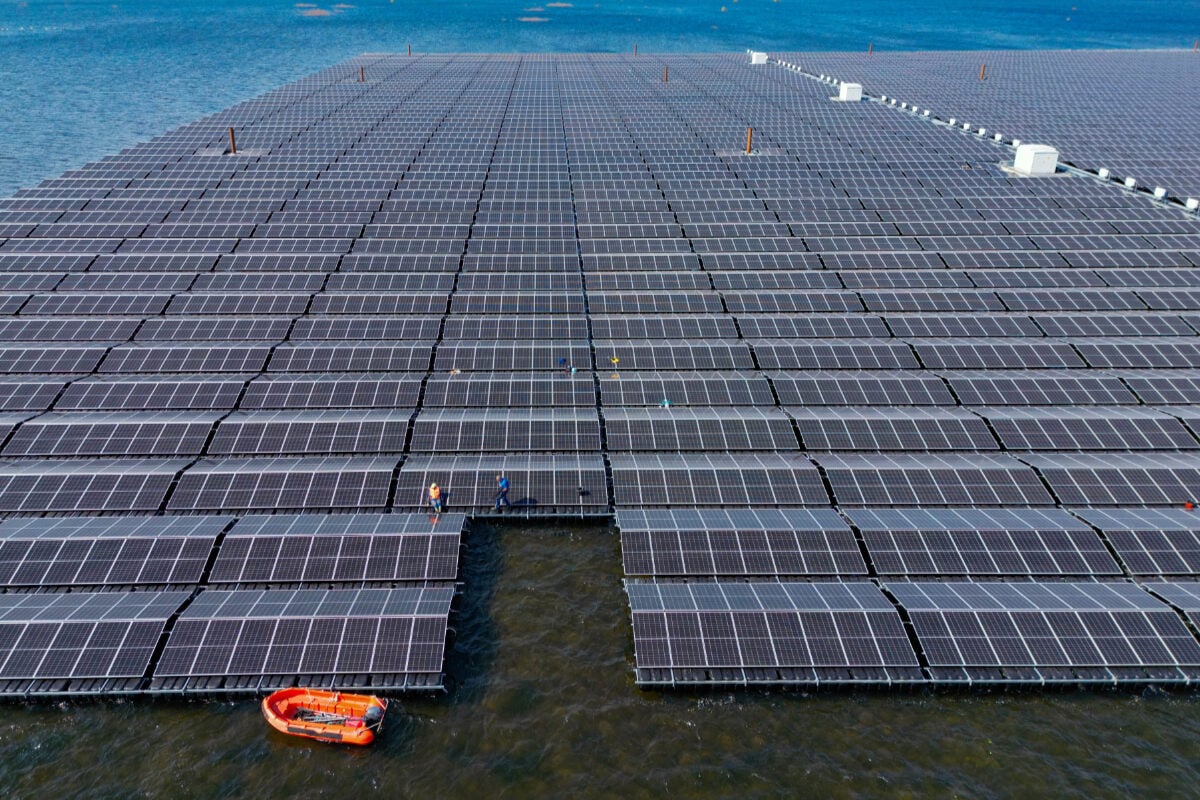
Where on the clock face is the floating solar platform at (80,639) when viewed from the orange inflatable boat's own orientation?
The floating solar platform is roughly at 1 o'clock from the orange inflatable boat.

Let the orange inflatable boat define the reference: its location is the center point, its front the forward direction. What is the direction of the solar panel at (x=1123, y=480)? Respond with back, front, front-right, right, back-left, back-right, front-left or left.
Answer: back

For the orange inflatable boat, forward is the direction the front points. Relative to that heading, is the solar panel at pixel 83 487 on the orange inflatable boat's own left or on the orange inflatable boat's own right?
on the orange inflatable boat's own right

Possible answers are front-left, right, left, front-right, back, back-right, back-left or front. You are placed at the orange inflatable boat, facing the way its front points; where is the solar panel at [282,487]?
right

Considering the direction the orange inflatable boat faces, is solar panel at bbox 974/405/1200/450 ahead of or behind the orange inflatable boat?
behind

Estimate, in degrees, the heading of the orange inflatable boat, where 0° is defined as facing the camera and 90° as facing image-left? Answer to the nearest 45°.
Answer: approximately 90°

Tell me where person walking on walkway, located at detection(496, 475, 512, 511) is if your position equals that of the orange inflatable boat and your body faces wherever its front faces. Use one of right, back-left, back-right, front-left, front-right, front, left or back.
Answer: back-right

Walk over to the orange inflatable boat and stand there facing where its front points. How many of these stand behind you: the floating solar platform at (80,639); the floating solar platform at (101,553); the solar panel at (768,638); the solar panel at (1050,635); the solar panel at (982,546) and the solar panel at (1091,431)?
4

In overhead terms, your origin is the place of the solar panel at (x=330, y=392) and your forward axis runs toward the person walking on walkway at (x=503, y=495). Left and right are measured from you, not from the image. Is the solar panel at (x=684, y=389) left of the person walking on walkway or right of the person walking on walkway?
left

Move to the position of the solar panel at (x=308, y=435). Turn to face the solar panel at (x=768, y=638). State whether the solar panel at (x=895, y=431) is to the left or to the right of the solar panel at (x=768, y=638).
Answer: left

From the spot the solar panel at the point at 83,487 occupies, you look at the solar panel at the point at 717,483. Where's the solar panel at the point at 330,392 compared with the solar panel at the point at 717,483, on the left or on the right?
left

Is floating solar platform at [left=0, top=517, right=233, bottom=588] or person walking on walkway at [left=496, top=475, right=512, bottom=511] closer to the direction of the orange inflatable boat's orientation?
the floating solar platform

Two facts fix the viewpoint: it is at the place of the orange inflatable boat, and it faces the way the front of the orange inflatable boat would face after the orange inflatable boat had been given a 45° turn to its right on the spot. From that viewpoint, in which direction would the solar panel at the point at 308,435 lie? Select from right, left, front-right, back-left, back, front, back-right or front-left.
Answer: front-right

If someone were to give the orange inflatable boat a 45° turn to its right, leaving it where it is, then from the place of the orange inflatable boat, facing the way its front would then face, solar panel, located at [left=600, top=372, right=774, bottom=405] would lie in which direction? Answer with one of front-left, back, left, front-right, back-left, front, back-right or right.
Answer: right

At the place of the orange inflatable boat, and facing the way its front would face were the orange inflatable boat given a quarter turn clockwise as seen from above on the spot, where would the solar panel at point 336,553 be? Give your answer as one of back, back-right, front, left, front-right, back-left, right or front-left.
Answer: front

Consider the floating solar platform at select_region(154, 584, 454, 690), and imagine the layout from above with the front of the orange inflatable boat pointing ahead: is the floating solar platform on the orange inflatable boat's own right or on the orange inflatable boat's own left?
on the orange inflatable boat's own right

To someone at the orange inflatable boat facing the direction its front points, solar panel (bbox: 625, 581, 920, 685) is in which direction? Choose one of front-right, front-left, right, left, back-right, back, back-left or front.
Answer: back

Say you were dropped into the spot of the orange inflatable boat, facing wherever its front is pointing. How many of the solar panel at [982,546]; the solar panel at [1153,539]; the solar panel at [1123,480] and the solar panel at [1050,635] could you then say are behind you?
4
